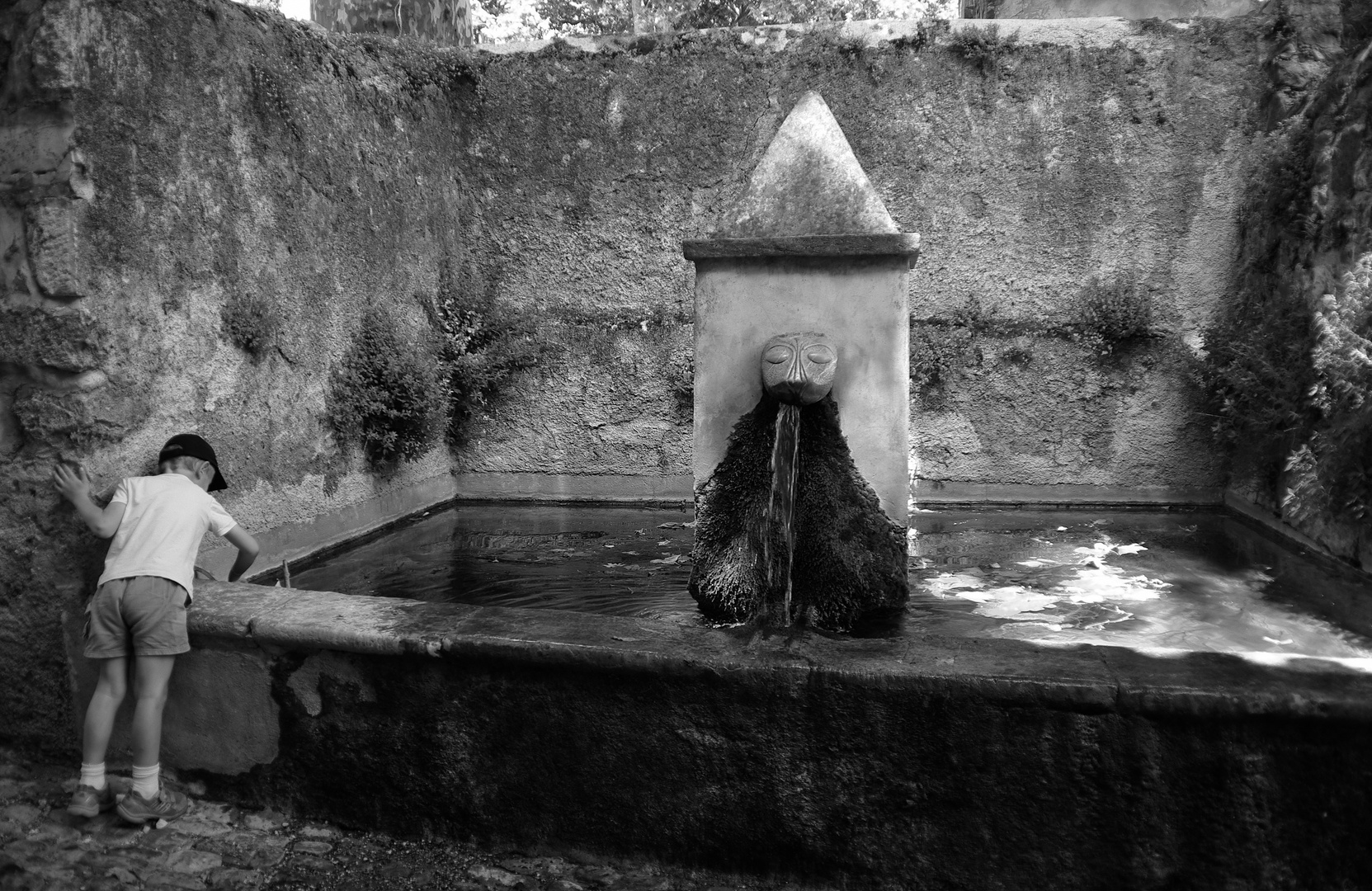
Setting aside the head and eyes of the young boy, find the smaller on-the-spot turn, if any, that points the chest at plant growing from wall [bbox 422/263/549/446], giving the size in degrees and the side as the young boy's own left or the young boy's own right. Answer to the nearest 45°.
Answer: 0° — they already face it

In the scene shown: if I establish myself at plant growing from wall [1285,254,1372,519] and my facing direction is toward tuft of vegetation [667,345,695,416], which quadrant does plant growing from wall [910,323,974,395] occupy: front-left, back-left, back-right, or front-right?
front-right

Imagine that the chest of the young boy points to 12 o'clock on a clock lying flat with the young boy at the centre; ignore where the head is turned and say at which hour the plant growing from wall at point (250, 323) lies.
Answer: The plant growing from wall is roughly at 11 o'clock from the young boy.

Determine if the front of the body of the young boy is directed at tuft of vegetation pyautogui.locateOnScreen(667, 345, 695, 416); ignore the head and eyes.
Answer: yes

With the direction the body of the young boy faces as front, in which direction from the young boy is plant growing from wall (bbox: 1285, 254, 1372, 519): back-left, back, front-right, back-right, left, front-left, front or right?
front-right

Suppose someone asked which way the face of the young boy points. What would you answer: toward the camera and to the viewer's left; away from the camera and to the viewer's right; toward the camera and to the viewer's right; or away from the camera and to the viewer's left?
away from the camera and to the viewer's right

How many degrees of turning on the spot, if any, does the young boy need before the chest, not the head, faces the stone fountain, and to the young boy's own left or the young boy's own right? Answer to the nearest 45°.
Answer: approximately 45° to the young boy's own right

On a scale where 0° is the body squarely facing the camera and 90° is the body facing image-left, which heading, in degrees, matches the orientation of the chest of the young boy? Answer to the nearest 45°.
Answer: approximately 225°

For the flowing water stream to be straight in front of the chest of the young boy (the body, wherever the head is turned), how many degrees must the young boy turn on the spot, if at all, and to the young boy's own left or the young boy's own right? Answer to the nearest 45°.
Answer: approximately 45° to the young boy's own right

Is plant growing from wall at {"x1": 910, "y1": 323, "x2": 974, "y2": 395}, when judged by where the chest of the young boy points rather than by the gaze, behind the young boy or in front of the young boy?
in front

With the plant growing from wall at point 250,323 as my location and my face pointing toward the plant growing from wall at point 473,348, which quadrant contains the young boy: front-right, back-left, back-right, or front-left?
back-right

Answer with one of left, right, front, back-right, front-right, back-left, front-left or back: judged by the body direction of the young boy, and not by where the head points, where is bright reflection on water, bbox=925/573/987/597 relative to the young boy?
front-right

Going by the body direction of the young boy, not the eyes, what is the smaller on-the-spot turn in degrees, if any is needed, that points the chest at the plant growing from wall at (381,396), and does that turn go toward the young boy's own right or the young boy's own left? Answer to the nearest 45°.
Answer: approximately 45° to the young boy's own left
